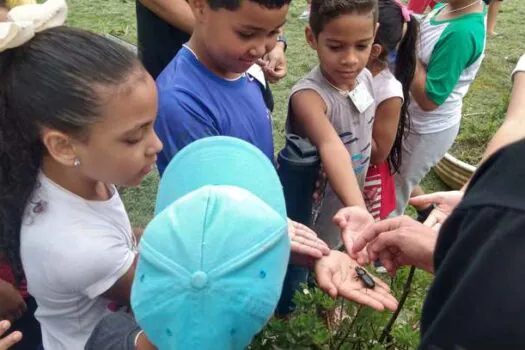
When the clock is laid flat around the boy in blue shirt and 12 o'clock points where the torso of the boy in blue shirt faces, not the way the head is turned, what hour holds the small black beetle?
The small black beetle is roughly at 12 o'clock from the boy in blue shirt.

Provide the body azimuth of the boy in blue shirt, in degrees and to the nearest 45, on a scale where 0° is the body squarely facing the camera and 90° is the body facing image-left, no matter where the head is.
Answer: approximately 315°

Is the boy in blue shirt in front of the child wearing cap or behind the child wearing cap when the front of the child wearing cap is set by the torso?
in front

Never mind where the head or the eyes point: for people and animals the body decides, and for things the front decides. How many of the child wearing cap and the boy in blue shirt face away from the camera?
1

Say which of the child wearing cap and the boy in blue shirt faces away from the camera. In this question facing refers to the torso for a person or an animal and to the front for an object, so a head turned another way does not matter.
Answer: the child wearing cap

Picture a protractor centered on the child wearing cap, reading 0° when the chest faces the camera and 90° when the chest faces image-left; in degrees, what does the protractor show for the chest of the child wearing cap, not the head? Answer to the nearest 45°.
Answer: approximately 180°

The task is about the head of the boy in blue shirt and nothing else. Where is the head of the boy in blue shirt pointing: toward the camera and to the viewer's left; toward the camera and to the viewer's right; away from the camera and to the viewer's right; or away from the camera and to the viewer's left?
toward the camera and to the viewer's right

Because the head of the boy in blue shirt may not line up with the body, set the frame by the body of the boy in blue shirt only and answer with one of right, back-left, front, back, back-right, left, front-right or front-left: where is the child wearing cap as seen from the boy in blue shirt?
front-right
